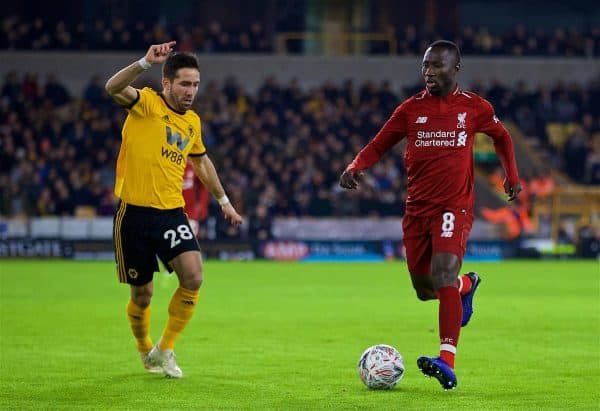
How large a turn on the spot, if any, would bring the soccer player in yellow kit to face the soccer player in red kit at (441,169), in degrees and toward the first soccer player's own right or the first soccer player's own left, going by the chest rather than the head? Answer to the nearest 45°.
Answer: approximately 45° to the first soccer player's own left

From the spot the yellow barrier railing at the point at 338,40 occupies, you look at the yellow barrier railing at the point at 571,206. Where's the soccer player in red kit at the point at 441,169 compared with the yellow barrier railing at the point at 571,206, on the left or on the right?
right

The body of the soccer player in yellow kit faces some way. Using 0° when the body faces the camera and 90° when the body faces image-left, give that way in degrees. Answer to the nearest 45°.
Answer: approximately 315°

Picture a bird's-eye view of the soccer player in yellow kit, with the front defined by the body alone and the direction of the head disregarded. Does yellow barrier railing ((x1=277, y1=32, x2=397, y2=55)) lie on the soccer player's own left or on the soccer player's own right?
on the soccer player's own left

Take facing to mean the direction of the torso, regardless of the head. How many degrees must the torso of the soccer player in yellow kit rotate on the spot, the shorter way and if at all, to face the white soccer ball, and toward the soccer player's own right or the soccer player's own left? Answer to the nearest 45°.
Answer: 0° — they already face it

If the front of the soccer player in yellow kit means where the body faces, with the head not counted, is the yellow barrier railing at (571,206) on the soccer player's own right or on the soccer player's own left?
on the soccer player's own left

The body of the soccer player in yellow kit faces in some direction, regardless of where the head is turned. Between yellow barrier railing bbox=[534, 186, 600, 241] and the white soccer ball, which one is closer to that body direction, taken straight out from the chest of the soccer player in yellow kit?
the white soccer ball

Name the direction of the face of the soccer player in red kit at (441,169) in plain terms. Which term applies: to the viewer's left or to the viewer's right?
to the viewer's left
